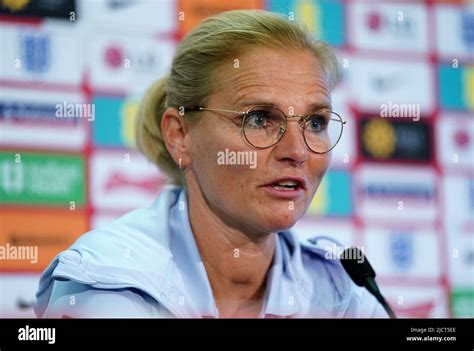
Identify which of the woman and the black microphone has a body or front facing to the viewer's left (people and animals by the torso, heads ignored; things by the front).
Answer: the black microphone

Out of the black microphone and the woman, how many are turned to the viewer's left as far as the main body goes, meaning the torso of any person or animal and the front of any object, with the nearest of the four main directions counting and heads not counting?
1

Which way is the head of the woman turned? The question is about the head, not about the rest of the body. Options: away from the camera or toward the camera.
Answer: toward the camera

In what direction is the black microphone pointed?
to the viewer's left

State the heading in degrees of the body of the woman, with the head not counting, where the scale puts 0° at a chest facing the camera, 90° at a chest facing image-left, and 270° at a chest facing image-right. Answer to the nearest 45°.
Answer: approximately 315°
